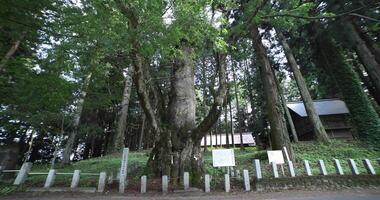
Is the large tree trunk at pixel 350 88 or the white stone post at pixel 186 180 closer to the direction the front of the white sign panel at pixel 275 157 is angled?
the white stone post

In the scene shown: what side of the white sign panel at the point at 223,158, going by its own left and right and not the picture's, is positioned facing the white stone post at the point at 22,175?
right

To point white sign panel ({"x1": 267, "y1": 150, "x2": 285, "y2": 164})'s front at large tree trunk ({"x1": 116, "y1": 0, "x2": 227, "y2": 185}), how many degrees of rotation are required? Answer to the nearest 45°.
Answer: approximately 45° to its right

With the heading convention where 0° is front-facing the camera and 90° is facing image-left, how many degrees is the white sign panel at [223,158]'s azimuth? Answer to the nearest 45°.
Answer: approximately 0°

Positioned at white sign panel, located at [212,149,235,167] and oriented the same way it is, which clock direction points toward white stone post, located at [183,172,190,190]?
The white stone post is roughly at 2 o'clock from the white sign panel.

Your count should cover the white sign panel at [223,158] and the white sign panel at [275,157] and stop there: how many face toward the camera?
2

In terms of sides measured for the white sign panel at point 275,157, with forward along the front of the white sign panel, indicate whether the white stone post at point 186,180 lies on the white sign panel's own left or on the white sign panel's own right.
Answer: on the white sign panel's own right

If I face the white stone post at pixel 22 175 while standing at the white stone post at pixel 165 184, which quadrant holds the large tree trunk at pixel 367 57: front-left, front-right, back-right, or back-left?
back-right

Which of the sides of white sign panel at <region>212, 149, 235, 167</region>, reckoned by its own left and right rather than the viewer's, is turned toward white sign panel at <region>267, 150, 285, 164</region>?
left
